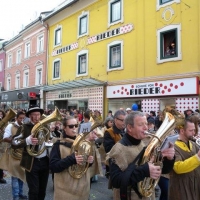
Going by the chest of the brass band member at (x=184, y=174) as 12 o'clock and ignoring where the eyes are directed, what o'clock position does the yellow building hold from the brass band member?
The yellow building is roughly at 7 o'clock from the brass band member.

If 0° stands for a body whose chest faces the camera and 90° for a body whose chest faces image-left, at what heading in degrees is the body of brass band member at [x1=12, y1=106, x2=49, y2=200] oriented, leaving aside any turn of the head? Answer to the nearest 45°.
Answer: approximately 315°

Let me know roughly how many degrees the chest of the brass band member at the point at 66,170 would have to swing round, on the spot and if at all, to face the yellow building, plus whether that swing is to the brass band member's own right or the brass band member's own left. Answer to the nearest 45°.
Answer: approximately 135° to the brass band member's own left

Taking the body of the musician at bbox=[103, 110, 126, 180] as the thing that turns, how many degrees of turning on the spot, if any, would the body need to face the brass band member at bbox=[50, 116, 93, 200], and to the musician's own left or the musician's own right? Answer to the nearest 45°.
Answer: approximately 90° to the musician's own right

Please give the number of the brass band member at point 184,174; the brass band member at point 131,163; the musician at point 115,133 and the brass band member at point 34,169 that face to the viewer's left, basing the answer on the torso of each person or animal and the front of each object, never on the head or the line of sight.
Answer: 0

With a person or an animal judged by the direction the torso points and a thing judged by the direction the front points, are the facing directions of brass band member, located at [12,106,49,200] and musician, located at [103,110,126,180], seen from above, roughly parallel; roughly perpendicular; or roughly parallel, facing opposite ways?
roughly parallel

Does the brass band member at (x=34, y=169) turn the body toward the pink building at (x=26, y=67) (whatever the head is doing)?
no

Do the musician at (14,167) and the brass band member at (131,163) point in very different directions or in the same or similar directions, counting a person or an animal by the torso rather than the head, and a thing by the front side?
same or similar directions

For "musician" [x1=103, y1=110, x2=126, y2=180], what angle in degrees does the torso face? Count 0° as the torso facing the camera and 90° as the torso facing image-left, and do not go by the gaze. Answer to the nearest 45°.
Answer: approximately 315°

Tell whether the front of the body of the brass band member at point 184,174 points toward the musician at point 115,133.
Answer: no

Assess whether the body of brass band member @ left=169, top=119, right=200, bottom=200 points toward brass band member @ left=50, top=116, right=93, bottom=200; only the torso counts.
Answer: no

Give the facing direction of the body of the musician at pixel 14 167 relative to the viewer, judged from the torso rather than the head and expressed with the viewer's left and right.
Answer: facing the viewer and to the right of the viewer

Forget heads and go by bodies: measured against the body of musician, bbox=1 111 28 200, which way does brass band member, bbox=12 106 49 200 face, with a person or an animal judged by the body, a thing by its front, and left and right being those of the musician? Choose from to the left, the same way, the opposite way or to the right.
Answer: the same way

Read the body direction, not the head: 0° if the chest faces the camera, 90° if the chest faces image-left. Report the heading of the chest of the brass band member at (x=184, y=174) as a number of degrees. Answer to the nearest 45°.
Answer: approximately 315°
